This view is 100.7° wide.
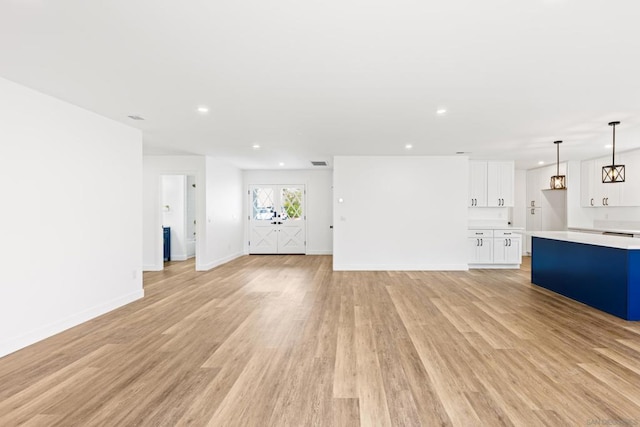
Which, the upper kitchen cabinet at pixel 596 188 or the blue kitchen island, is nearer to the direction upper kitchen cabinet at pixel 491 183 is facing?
the blue kitchen island

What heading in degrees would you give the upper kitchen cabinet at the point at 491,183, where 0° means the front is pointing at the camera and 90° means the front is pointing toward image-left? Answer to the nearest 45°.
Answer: approximately 0°

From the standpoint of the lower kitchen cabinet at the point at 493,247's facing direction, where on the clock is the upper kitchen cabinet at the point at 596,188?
The upper kitchen cabinet is roughly at 8 o'clock from the lower kitchen cabinet.

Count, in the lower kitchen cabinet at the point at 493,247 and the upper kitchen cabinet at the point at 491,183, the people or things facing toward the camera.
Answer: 2

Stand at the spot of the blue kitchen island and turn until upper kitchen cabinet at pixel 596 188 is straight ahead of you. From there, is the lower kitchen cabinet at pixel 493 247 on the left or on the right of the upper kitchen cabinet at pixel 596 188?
left

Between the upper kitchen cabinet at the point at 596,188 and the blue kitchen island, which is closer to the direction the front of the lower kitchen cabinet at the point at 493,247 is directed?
the blue kitchen island

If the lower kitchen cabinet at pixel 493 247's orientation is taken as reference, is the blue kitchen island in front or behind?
in front

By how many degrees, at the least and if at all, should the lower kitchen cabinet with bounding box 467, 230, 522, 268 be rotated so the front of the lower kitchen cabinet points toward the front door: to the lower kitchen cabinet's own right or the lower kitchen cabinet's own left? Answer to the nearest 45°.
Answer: approximately 90° to the lower kitchen cabinet's own right

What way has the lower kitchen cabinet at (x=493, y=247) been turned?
toward the camera
